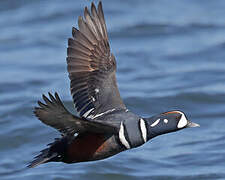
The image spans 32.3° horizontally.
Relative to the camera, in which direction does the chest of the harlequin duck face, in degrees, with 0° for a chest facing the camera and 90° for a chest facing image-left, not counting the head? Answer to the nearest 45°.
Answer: approximately 270°
